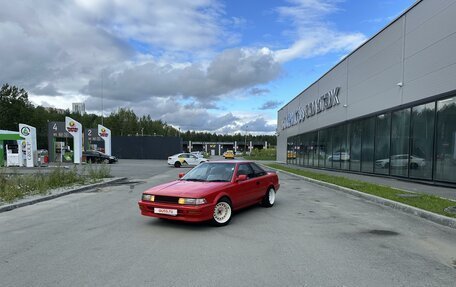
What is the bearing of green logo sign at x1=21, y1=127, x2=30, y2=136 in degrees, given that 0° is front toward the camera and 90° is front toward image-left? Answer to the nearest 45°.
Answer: approximately 0°

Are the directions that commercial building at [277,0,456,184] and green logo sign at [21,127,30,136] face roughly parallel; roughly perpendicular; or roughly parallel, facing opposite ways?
roughly perpendicular

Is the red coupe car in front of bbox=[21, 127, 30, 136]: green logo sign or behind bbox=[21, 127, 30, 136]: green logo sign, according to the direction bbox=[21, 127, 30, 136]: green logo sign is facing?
in front

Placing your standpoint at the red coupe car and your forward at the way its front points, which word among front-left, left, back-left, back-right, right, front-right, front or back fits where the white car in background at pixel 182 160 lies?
back-right

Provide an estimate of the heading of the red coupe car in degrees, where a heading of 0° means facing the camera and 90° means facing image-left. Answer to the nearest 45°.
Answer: approximately 45°

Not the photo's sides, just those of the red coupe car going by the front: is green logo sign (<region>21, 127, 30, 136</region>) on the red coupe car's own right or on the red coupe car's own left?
on the red coupe car's own right

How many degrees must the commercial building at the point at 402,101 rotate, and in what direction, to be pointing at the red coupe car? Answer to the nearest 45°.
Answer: approximately 45° to its left

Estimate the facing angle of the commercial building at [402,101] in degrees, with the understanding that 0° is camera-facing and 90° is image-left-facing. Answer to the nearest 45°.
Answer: approximately 45°
